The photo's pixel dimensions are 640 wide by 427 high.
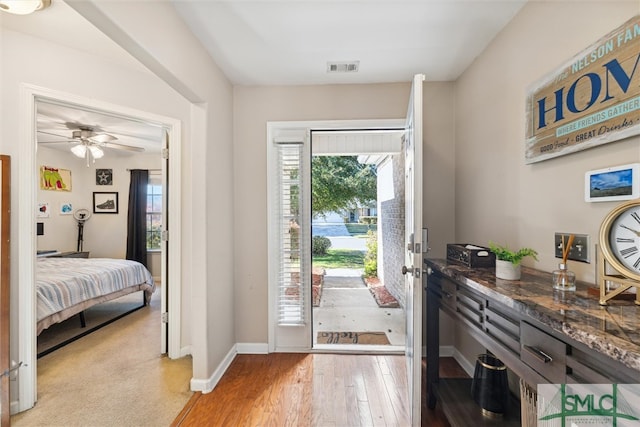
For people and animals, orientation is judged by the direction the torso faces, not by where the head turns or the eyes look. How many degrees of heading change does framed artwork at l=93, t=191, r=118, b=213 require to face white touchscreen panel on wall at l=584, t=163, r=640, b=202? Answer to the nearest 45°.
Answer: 0° — it already faces it

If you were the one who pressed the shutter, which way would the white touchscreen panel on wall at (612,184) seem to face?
facing the viewer and to the left of the viewer

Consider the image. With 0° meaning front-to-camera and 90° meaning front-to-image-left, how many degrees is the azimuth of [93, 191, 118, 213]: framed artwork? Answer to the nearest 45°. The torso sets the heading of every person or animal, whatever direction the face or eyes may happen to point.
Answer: approximately 0°

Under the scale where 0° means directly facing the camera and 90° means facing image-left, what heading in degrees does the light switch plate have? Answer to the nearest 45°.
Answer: approximately 45°

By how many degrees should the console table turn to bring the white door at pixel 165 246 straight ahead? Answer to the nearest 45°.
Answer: approximately 45° to its right

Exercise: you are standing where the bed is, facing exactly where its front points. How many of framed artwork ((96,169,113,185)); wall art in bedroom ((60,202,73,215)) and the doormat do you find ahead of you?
1

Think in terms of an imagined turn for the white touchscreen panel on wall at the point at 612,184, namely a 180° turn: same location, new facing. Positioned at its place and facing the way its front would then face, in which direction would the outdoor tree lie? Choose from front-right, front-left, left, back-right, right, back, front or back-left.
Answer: left

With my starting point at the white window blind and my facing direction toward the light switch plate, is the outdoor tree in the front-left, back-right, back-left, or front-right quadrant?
back-left

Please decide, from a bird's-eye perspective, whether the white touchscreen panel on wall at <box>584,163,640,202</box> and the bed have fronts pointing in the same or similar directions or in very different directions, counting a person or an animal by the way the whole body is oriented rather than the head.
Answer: very different directions

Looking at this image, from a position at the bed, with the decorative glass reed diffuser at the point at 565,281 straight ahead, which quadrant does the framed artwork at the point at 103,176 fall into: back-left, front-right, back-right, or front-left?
back-left

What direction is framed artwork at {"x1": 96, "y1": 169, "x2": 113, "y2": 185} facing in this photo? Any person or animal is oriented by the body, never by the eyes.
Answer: toward the camera

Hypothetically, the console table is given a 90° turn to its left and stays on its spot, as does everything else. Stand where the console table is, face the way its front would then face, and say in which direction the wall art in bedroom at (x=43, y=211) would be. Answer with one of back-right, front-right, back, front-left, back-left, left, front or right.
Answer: back-right
